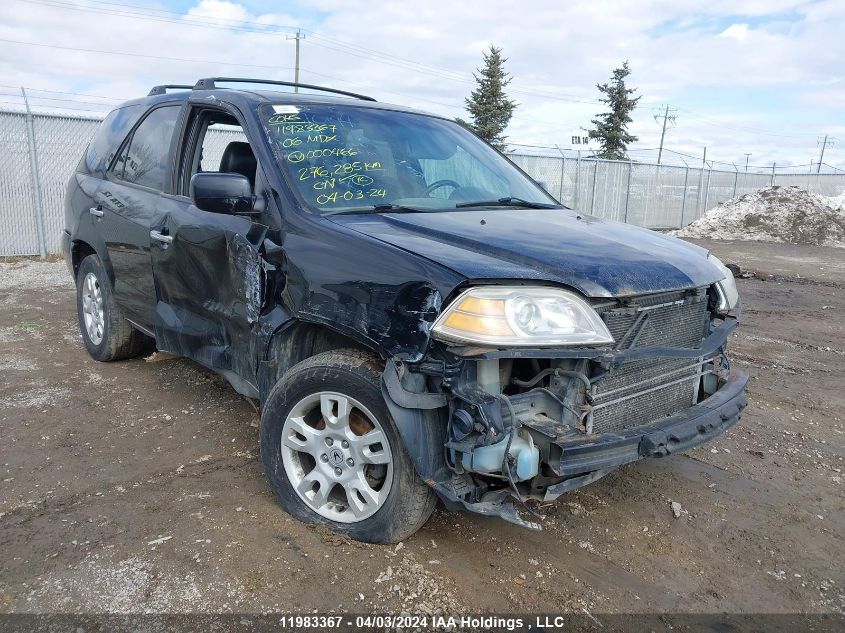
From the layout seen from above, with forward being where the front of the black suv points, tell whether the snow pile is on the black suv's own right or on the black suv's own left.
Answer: on the black suv's own left

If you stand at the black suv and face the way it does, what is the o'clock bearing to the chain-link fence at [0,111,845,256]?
The chain-link fence is roughly at 8 o'clock from the black suv.

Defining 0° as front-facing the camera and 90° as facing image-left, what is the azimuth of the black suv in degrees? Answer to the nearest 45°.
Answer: approximately 315°

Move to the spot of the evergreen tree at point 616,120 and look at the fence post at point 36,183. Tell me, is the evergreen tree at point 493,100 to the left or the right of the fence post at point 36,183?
right

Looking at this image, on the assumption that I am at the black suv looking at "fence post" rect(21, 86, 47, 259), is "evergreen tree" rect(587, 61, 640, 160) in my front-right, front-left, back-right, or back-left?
front-right

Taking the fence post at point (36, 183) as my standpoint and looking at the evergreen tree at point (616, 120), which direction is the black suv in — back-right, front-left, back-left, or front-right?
back-right

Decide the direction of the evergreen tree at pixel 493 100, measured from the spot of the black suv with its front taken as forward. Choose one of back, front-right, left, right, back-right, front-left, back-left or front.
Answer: back-left

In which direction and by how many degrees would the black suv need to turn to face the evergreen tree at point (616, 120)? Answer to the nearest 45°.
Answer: approximately 135° to its left
